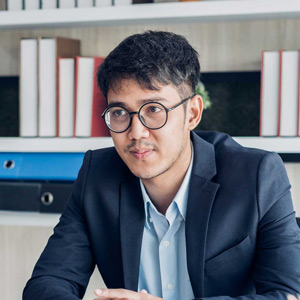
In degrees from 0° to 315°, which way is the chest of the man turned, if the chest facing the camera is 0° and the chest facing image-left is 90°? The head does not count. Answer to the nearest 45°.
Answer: approximately 45°

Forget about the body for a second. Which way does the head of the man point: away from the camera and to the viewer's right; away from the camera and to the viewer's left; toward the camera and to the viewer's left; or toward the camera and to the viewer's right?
toward the camera and to the viewer's left

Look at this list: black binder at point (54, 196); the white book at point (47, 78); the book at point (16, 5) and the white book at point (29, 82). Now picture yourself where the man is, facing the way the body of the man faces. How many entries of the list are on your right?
4

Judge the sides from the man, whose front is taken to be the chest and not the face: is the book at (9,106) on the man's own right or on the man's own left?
on the man's own right

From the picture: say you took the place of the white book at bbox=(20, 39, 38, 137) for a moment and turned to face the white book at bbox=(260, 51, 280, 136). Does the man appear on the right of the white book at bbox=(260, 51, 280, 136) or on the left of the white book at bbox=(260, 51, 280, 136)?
right

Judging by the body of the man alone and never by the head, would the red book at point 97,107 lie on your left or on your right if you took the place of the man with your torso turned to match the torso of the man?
on your right

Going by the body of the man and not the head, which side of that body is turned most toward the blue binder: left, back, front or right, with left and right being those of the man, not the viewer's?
right
